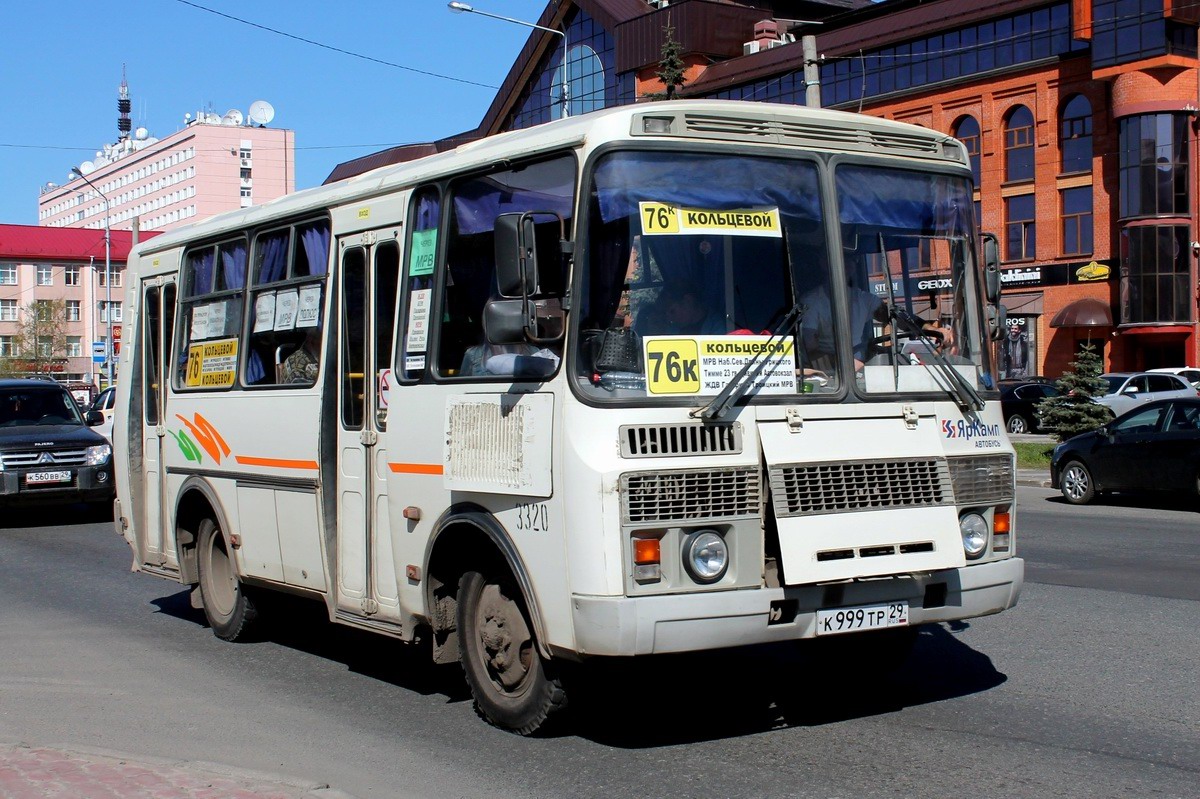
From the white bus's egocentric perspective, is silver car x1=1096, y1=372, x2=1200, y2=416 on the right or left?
on its left

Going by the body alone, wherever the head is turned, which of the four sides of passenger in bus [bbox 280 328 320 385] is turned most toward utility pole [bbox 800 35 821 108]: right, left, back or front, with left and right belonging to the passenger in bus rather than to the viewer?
left

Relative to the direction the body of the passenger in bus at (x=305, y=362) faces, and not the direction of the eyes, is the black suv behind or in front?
behind

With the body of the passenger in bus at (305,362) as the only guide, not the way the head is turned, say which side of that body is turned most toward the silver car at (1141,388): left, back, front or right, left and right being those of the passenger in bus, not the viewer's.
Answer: left

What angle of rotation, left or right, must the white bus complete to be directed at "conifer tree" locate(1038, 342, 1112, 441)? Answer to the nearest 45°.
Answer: approximately 90° to its left

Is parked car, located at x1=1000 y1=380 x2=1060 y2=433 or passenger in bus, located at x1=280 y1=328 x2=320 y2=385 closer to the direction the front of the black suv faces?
the passenger in bus

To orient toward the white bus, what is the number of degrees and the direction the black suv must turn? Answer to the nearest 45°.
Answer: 0° — it already faces it

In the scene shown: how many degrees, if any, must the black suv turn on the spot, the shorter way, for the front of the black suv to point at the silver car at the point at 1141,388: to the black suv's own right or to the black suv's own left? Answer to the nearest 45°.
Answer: approximately 90° to the black suv's own left

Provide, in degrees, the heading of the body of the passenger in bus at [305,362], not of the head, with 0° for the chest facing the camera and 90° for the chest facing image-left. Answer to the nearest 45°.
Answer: approximately 315°

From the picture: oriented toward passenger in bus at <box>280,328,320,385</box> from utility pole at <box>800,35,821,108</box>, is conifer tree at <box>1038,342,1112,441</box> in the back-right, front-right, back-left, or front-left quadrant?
back-left
